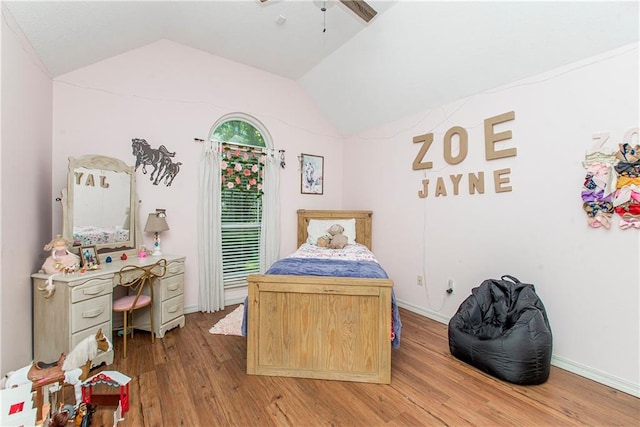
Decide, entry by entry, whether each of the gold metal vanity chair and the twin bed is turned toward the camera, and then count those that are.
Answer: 1

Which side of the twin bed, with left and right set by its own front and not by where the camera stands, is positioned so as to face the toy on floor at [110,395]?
right

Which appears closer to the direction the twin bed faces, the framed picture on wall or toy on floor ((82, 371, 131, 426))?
the toy on floor

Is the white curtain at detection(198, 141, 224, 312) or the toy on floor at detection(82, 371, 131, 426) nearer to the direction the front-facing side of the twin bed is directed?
the toy on floor

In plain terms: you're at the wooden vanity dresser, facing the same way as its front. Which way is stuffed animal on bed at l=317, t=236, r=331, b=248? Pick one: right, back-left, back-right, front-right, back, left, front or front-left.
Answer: front-left

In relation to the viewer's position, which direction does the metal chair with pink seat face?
facing away from the viewer and to the left of the viewer

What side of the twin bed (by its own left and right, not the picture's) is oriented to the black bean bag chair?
left

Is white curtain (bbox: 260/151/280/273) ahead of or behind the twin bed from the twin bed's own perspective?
behind

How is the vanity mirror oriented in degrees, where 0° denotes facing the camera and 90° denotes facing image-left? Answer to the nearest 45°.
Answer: approximately 315°

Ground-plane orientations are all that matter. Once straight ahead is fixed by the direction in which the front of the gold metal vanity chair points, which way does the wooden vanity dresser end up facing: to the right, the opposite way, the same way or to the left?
the opposite way
